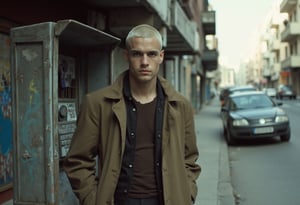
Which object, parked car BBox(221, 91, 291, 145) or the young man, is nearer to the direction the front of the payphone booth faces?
the young man

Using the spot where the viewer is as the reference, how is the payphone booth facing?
facing the viewer and to the right of the viewer

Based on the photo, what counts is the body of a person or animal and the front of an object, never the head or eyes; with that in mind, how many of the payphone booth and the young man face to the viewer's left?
0

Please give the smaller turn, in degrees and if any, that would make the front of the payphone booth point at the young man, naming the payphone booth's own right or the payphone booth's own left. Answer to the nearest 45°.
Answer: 0° — it already faces them

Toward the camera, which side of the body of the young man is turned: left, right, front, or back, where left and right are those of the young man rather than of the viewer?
front

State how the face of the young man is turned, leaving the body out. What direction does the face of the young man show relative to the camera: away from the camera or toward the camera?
toward the camera

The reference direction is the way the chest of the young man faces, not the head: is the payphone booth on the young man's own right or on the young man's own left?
on the young man's own right

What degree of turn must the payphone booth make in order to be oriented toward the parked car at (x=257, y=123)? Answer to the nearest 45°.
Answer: approximately 90° to its left
